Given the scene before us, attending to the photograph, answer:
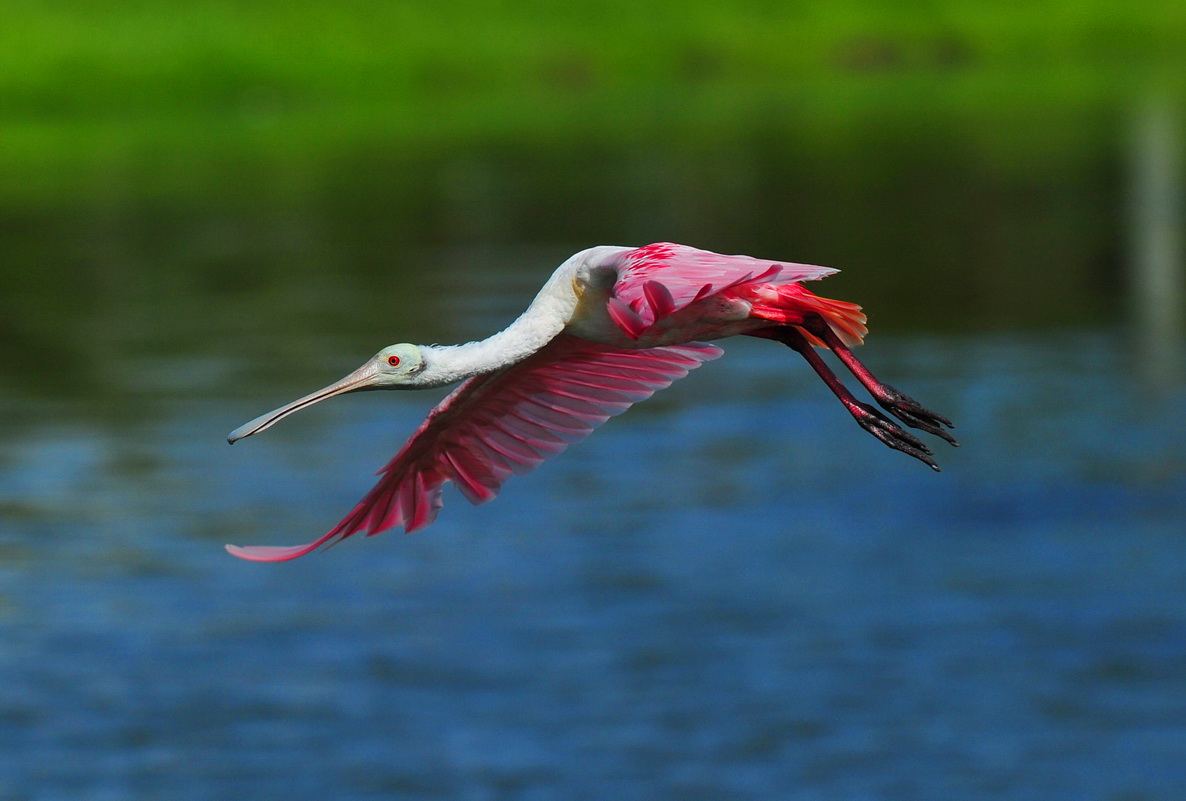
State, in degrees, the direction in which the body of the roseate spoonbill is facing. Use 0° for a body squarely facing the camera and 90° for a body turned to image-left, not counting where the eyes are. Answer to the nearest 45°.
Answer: approximately 90°
